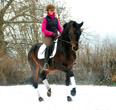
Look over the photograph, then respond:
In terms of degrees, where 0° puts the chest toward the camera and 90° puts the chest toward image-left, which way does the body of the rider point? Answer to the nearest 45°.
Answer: approximately 315°

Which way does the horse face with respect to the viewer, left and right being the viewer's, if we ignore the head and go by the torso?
facing the viewer and to the right of the viewer
